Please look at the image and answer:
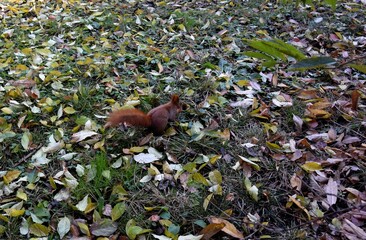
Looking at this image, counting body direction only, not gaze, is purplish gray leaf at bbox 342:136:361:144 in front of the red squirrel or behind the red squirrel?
in front

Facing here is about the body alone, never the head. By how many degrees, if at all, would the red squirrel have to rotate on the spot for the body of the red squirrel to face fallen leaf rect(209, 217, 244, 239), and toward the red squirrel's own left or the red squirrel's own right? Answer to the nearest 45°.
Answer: approximately 90° to the red squirrel's own right

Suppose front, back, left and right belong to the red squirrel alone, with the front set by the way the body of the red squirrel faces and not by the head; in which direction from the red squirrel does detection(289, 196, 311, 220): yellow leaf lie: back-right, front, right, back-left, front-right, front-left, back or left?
front-right

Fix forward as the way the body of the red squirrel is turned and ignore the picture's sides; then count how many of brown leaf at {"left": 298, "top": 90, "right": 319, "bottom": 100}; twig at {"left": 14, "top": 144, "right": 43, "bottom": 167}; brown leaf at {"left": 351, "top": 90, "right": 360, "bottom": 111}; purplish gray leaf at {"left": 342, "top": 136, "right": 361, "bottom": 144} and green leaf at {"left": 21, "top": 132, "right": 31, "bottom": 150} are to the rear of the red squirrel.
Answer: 2

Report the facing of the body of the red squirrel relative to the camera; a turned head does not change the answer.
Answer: to the viewer's right

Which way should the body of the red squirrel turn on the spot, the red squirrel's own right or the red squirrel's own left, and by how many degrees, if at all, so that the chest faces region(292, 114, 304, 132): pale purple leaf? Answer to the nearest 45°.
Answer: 0° — it already faces it

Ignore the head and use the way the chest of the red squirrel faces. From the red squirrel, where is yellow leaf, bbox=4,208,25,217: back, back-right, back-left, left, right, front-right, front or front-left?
back-right

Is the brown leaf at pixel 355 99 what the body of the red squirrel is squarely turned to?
yes

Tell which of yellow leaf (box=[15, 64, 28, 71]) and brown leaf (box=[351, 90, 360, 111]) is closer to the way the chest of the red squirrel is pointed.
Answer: the brown leaf

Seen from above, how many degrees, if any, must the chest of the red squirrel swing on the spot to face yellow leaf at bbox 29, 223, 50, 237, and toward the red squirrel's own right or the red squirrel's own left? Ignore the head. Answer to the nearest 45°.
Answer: approximately 135° to the red squirrel's own right

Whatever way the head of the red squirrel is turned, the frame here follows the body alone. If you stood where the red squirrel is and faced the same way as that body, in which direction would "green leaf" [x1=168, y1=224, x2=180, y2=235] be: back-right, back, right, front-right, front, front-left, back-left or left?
right

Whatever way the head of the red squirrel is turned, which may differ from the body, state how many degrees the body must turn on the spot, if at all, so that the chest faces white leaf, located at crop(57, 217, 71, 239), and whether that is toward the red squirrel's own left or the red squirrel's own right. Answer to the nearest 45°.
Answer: approximately 135° to the red squirrel's own right

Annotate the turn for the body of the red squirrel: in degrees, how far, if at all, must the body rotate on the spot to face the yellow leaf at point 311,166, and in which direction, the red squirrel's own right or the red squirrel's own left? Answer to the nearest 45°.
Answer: approximately 45° to the red squirrel's own right

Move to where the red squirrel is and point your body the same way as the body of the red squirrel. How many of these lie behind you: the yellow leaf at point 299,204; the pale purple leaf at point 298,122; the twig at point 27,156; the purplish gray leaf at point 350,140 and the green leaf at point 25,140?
2

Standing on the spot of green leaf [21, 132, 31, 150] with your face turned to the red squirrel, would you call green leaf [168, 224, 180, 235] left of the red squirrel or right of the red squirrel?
right

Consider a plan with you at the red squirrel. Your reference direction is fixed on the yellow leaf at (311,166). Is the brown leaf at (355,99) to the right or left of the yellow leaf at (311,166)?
left

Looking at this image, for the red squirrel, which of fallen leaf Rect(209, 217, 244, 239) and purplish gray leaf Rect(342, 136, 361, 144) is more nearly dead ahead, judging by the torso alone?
the purplish gray leaf
